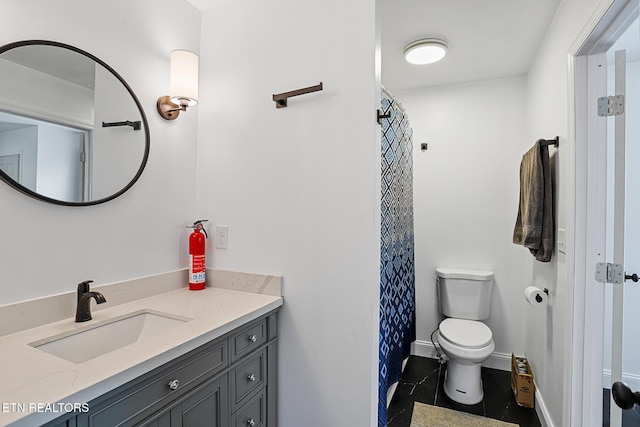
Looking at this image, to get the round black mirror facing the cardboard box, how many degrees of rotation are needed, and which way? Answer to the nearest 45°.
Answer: approximately 45° to its left

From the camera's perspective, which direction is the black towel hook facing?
to the viewer's left

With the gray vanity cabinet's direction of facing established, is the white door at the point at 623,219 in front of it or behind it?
in front

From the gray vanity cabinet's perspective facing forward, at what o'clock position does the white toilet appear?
The white toilet is roughly at 10 o'clock from the gray vanity cabinet.

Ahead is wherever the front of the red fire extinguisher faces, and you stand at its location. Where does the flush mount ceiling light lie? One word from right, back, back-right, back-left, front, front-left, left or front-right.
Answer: left

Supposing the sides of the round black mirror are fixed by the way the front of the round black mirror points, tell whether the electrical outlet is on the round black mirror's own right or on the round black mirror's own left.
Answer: on the round black mirror's own left

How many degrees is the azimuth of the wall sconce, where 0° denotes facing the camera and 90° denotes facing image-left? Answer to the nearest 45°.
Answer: approximately 315°

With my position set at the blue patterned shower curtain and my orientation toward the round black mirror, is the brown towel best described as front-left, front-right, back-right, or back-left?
back-left

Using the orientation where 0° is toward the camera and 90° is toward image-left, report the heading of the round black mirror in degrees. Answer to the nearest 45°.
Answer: approximately 315°

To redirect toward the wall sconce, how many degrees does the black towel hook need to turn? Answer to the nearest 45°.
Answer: approximately 45° to its left
